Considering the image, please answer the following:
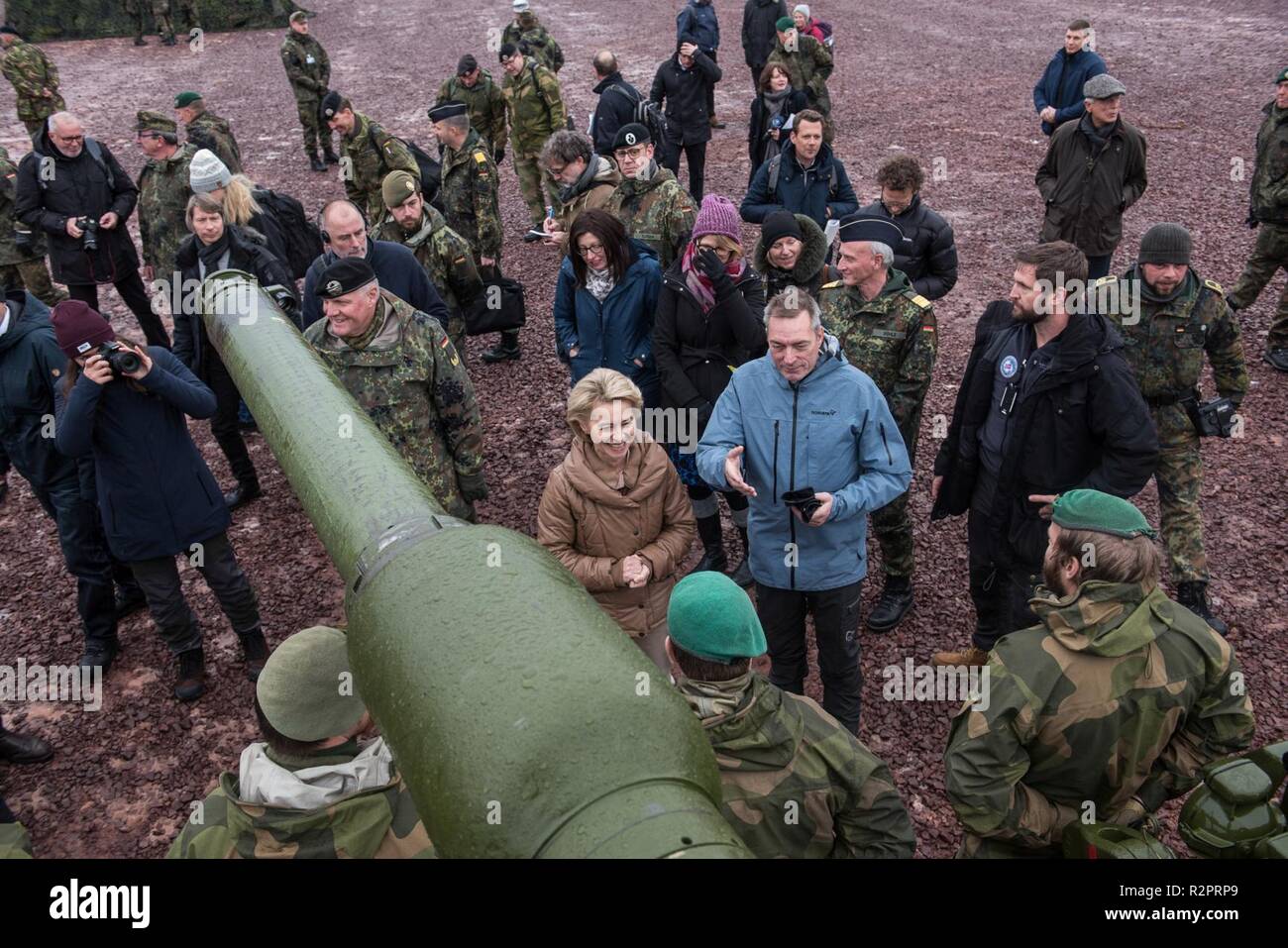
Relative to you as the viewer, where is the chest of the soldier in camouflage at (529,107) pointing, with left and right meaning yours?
facing the viewer and to the left of the viewer

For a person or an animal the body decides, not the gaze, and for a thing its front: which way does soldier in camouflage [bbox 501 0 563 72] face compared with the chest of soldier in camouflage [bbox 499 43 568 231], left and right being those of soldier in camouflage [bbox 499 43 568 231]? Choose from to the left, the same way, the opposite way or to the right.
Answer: the same way

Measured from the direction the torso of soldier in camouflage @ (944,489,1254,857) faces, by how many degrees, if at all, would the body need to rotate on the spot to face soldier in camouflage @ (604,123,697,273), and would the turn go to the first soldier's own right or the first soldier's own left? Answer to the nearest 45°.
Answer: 0° — they already face them

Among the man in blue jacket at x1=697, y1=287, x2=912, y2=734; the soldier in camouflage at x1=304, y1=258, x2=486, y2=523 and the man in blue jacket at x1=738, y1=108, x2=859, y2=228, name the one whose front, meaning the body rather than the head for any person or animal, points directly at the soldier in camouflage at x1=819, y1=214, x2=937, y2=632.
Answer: the man in blue jacket at x1=738, y1=108, x2=859, y2=228

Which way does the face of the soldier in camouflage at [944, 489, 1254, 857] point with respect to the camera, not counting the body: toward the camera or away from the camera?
away from the camera

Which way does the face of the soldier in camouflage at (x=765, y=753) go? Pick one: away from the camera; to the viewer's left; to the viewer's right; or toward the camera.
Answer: away from the camera

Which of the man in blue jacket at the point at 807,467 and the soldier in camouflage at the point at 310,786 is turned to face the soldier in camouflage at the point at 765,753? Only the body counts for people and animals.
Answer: the man in blue jacket

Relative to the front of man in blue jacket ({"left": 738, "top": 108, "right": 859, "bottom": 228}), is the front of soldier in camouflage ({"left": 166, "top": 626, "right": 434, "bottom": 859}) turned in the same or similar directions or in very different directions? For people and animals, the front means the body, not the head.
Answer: very different directions

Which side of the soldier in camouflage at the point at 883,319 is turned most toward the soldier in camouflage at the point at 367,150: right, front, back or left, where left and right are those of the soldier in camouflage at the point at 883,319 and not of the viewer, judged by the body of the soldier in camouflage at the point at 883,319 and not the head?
right

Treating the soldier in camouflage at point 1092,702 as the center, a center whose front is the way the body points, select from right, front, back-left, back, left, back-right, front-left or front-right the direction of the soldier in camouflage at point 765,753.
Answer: left

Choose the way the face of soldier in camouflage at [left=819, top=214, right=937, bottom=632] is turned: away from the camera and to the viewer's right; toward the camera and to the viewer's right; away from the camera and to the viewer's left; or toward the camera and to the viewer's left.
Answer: toward the camera and to the viewer's left

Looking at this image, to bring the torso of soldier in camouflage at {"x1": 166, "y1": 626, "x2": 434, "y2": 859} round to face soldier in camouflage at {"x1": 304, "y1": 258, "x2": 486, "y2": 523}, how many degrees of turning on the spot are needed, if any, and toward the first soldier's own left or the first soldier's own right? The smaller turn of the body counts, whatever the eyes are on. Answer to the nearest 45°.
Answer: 0° — they already face them

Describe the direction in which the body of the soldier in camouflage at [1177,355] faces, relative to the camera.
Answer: toward the camera

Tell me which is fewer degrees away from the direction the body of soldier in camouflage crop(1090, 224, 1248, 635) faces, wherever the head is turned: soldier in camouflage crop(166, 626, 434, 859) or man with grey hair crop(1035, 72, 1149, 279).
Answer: the soldier in camouflage

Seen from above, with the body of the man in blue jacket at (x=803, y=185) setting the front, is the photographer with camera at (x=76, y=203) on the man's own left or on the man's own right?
on the man's own right

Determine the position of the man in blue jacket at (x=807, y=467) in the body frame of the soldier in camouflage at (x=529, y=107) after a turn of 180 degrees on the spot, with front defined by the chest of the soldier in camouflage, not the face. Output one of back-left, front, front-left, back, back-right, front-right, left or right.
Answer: back-right

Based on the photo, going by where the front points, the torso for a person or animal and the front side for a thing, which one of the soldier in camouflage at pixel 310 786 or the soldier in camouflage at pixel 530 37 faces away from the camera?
the soldier in camouflage at pixel 310 786
